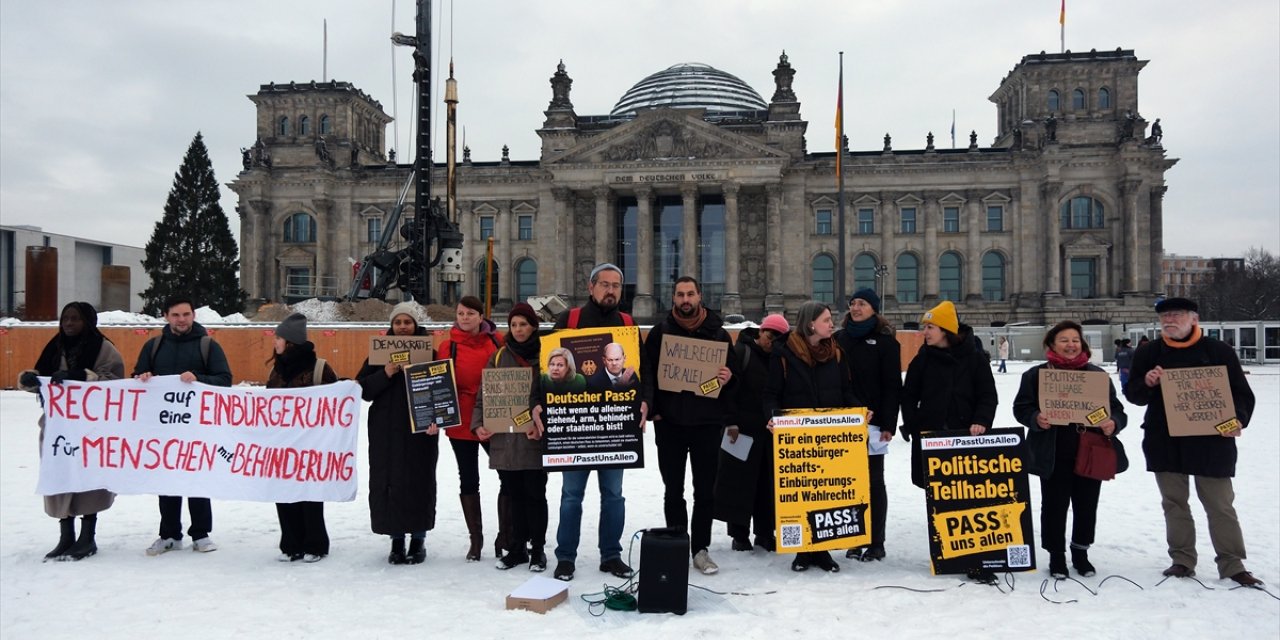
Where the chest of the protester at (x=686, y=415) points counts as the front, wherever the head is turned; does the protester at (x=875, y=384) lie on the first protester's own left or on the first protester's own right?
on the first protester's own left

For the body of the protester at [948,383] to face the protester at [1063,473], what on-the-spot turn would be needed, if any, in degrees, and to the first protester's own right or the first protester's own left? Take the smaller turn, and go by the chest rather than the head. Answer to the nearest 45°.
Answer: approximately 135° to the first protester's own left

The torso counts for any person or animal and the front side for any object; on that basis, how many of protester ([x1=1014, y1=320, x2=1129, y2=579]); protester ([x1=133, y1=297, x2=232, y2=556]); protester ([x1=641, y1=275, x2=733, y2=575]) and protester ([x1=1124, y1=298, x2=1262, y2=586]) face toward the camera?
4

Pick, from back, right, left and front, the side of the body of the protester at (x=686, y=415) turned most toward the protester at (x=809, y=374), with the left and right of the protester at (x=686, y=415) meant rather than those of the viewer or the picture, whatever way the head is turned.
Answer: left

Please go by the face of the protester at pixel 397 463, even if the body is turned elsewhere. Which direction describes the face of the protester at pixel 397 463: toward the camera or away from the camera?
toward the camera

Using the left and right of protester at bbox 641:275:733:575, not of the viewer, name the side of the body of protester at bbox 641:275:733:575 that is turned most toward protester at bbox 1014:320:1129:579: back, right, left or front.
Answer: left

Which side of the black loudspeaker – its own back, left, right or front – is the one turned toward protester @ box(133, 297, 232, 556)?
right

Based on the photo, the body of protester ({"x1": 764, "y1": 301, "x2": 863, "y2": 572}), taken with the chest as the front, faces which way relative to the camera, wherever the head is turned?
toward the camera

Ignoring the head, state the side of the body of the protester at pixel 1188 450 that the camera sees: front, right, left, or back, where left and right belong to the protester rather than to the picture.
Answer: front

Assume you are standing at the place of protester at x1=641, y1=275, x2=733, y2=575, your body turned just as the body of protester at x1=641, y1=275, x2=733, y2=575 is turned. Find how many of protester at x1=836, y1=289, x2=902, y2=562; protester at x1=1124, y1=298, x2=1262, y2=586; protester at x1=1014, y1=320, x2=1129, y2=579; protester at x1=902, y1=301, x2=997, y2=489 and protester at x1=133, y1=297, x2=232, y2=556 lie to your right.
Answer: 1

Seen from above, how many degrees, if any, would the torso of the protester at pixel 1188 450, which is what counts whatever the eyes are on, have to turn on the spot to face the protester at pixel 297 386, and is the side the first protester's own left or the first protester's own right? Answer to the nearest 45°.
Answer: approximately 45° to the first protester's own right

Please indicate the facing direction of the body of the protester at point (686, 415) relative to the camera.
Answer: toward the camera
